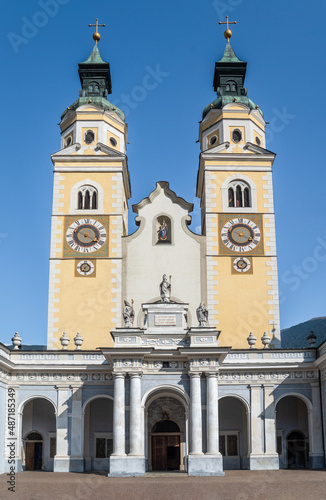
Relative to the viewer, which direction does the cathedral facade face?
toward the camera

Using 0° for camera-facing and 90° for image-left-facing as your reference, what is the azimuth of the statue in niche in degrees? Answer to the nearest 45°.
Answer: approximately 0°
